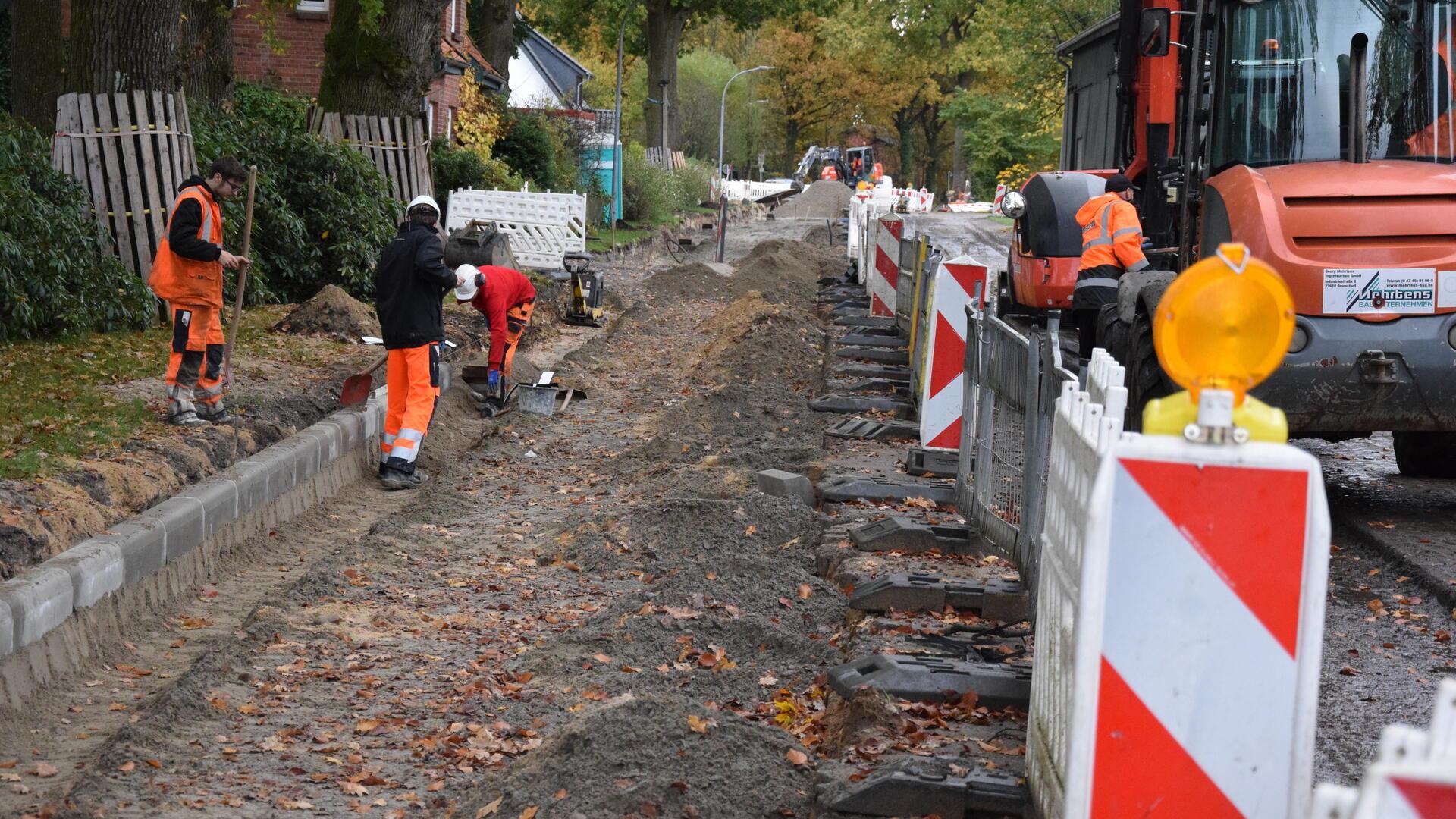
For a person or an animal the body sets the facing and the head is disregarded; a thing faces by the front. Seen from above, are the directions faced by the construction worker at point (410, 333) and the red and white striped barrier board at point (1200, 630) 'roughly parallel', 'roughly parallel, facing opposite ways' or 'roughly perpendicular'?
roughly parallel, facing opposite ways

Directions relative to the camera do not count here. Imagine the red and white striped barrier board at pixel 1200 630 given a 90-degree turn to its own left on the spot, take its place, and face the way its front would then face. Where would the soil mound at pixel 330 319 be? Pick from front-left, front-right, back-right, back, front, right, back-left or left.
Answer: back-left

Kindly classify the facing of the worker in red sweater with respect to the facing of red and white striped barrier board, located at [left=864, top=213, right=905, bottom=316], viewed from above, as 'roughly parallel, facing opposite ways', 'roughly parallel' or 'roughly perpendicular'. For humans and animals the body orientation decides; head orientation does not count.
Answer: roughly perpendicular

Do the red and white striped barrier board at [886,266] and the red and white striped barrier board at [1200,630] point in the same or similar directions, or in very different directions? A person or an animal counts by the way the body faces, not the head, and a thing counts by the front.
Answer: same or similar directions

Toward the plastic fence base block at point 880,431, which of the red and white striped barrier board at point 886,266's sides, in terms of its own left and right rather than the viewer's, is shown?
front

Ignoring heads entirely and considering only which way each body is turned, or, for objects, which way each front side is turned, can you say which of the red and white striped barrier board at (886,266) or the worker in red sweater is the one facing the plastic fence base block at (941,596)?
the red and white striped barrier board

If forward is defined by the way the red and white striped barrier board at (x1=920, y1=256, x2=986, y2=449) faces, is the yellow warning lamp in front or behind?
in front

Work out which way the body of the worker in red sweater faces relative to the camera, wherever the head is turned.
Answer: to the viewer's left

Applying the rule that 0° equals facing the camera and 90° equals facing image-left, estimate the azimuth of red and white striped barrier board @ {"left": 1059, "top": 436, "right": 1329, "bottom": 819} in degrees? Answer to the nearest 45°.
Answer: approximately 0°

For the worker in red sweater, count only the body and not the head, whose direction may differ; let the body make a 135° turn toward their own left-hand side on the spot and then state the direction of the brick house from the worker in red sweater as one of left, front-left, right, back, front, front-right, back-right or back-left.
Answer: back-left

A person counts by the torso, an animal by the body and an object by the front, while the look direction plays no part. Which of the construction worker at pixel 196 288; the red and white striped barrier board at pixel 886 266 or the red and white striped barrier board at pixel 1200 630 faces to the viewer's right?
the construction worker

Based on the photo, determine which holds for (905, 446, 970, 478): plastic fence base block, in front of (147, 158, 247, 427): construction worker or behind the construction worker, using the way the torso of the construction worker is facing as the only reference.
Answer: in front

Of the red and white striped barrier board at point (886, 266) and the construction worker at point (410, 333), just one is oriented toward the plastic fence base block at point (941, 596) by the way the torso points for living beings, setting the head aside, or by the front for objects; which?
the red and white striped barrier board

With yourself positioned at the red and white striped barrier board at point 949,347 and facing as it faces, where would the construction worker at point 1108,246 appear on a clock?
The construction worker is roughly at 7 o'clock from the red and white striped barrier board.

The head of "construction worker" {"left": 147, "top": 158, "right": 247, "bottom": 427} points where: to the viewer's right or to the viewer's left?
to the viewer's right

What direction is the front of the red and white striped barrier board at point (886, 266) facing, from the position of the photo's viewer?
facing the viewer

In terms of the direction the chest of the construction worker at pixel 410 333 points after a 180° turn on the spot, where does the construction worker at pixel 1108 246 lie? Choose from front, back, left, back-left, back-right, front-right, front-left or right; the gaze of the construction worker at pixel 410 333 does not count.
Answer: back-left

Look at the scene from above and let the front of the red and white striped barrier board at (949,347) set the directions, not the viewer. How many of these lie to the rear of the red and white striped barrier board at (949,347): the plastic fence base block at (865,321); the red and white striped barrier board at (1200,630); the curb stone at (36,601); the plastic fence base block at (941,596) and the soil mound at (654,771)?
1
